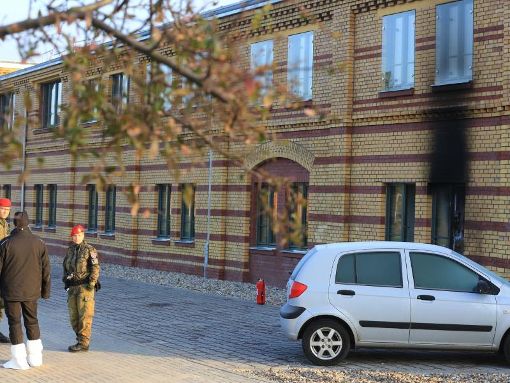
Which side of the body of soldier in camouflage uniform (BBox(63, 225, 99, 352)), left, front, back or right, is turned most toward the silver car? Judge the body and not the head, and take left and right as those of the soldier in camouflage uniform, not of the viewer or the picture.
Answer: left

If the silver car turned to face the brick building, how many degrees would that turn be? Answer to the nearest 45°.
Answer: approximately 90° to its left

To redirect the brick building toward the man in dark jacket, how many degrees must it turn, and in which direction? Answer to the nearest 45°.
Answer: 0° — it already faces them

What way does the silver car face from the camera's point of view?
to the viewer's right

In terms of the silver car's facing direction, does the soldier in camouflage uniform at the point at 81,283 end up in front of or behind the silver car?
behind

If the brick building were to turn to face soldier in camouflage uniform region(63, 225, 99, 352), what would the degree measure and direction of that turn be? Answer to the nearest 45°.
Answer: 0° — it already faces them

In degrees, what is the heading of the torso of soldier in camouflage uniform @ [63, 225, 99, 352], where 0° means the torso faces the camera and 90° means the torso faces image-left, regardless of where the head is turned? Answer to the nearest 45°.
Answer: approximately 45°
